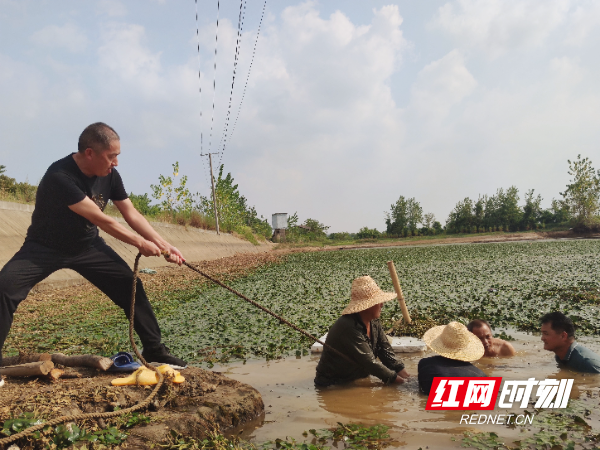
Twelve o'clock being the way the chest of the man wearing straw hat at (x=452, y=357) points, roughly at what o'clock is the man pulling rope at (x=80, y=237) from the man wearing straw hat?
The man pulling rope is roughly at 8 o'clock from the man wearing straw hat.

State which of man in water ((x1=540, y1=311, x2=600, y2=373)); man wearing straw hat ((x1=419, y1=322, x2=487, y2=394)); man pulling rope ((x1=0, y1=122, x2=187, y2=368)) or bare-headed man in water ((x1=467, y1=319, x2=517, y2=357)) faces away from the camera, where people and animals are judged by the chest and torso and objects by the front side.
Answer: the man wearing straw hat

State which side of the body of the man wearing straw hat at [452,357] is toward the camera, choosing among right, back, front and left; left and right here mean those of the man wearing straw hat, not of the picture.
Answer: back

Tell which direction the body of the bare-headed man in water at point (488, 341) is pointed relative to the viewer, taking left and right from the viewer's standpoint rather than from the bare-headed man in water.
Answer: facing the viewer and to the left of the viewer

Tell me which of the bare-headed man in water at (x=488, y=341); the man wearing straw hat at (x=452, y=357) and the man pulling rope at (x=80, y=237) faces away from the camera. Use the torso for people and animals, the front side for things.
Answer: the man wearing straw hat

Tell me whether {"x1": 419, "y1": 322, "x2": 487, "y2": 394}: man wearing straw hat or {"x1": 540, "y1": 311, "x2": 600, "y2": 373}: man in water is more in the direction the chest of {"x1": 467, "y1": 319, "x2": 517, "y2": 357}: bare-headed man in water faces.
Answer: the man wearing straw hat

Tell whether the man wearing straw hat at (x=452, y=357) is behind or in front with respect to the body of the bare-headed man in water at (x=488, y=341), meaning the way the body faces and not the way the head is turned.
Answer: in front

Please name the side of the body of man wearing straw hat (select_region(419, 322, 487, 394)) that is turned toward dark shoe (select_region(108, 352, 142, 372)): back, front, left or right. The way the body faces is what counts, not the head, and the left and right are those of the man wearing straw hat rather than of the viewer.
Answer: left

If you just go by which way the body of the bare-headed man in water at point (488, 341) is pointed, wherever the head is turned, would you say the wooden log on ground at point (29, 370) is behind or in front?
in front

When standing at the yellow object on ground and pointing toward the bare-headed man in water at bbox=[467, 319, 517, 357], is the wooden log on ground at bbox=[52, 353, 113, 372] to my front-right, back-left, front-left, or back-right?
back-left

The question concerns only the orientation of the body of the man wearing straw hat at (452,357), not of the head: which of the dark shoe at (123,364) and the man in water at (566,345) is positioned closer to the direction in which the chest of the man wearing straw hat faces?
the man in water

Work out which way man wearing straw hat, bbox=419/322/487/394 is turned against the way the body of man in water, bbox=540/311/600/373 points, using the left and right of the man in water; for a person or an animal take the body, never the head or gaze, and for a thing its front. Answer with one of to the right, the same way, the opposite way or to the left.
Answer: to the right

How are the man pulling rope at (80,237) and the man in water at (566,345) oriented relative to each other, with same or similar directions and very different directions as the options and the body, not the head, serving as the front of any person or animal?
very different directions

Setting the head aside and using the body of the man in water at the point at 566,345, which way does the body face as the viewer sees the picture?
to the viewer's left
